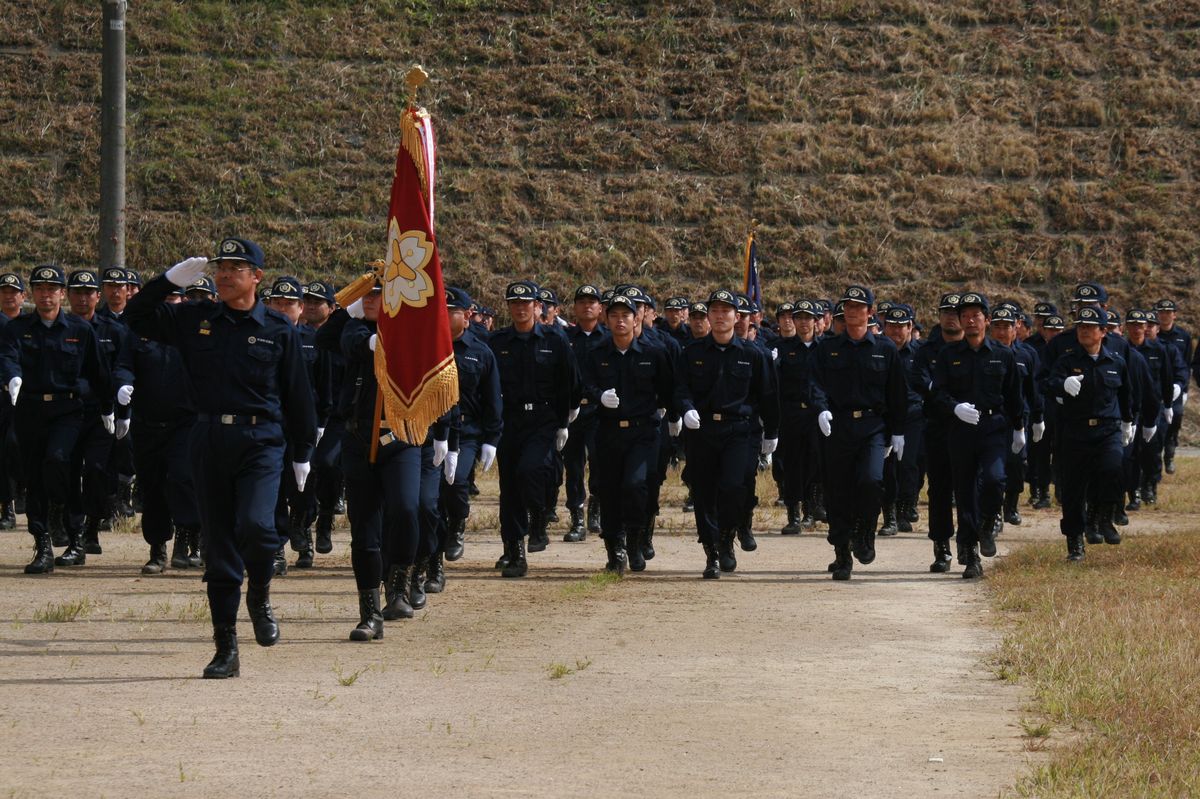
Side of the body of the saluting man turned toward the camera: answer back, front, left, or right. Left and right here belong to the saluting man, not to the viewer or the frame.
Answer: front

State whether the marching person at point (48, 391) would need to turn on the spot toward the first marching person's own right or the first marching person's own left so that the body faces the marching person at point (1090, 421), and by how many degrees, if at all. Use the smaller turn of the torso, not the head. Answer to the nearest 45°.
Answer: approximately 90° to the first marching person's own left

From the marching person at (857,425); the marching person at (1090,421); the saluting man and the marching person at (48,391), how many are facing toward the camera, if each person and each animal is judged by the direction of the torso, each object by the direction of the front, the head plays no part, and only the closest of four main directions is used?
4

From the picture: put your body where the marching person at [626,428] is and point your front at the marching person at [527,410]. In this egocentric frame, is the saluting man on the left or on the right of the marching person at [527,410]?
left

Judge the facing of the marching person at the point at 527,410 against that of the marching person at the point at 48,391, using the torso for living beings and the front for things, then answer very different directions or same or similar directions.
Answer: same or similar directions

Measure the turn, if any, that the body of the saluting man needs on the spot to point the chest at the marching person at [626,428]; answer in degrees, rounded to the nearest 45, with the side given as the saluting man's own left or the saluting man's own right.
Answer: approximately 135° to the saluting man's own left

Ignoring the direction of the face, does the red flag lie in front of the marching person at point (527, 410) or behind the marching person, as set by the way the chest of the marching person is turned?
in front

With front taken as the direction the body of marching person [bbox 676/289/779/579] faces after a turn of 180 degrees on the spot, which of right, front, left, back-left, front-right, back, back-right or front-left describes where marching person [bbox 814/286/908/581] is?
right

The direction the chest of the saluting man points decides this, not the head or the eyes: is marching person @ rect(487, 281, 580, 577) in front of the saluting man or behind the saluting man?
behind

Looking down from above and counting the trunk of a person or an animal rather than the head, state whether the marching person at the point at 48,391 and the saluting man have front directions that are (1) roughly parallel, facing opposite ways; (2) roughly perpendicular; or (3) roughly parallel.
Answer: roughly parallel

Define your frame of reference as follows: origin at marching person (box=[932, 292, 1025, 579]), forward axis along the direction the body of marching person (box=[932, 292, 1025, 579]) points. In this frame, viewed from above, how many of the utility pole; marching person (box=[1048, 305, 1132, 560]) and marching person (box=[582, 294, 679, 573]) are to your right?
2

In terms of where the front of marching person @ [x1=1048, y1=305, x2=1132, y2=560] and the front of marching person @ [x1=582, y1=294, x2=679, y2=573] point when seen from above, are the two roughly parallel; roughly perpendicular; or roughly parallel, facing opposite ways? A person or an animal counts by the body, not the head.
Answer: roughly parallel

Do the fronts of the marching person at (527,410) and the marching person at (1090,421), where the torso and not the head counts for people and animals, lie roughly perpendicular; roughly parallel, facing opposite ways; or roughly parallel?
roughly parallel

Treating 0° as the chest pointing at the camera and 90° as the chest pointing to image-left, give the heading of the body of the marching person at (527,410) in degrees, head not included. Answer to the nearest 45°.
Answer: approximately 0°

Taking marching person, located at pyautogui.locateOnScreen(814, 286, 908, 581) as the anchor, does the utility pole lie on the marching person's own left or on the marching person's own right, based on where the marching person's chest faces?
on the marching person's own right
